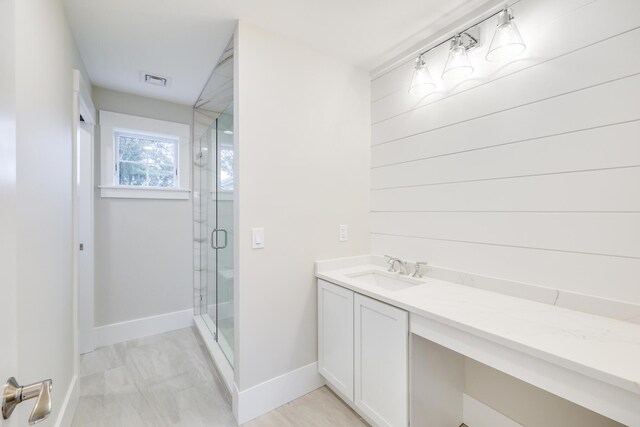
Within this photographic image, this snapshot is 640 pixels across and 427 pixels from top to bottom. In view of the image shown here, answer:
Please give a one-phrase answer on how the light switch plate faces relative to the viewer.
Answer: facing the viewer

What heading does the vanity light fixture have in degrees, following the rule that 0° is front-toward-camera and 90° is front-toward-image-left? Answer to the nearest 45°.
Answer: approximately 45°

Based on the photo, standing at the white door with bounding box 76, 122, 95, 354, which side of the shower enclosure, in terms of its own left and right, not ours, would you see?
front

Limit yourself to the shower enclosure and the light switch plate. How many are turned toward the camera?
1

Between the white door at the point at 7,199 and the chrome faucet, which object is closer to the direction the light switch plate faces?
the white door

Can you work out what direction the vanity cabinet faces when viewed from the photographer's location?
facing the viewer and to the left of the viewer

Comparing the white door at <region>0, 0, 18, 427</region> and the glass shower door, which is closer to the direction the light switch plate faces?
the white door

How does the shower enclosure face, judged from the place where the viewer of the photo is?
facing to the left of the viewer

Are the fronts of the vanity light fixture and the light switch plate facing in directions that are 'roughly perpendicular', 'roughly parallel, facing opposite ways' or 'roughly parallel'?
roughly perpendicular
